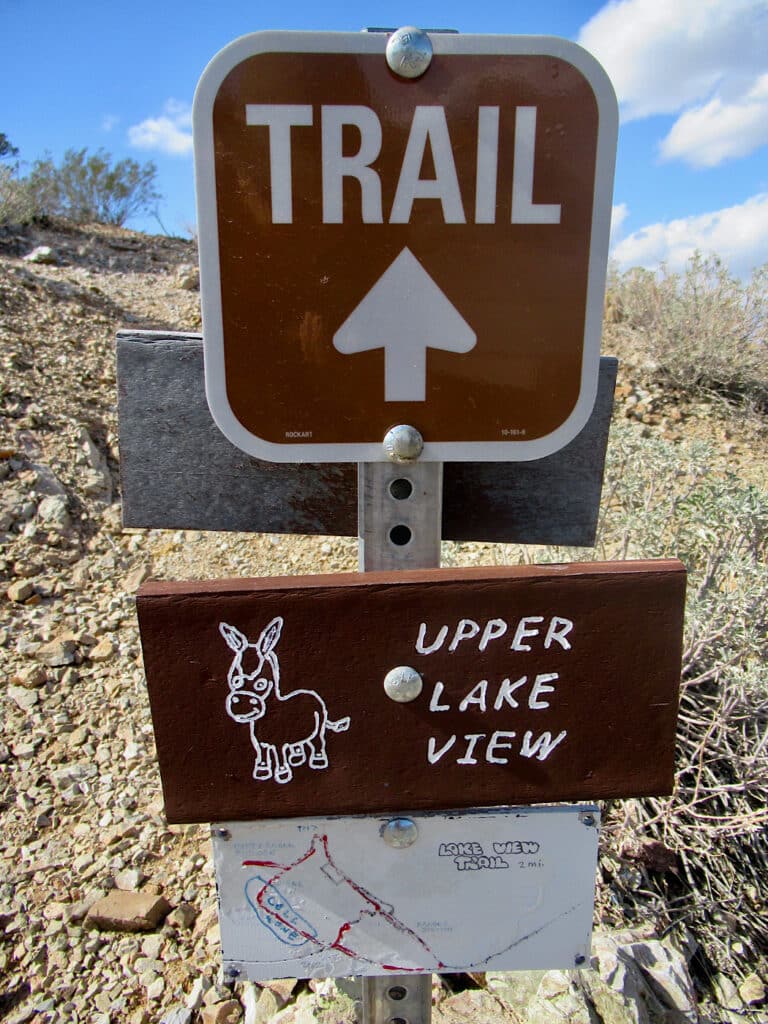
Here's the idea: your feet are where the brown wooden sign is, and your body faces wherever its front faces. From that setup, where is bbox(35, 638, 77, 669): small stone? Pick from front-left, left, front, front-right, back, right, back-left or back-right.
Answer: back-right

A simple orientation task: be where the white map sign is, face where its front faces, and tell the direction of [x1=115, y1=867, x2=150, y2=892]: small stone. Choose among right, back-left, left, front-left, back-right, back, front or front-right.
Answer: back-right

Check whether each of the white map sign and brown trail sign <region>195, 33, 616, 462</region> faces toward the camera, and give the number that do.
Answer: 2

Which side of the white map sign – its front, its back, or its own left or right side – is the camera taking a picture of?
front

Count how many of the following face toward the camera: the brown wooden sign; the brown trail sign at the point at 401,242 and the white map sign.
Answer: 3

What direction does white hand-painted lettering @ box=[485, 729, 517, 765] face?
toward the camera

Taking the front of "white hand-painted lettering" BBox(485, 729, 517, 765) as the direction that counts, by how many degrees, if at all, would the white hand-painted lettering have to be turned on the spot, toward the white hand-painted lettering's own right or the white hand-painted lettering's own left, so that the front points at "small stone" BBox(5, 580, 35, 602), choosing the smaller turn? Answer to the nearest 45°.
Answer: approximately 135° to the white hand-painted lettering's own right

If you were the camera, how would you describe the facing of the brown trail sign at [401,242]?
facing the viewer
